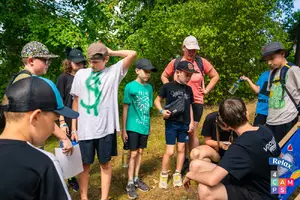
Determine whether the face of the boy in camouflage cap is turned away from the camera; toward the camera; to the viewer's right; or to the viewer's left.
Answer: to the viewer's right

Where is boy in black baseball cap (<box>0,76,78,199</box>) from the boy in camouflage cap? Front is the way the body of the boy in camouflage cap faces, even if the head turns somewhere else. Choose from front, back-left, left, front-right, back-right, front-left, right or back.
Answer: right

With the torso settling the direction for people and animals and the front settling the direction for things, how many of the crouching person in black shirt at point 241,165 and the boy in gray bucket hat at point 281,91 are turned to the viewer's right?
0

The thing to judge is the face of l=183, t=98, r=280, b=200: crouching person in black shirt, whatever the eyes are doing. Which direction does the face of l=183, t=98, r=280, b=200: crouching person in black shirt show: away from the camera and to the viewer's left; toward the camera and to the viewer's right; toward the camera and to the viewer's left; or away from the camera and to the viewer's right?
away from the camera and to the viewer's left

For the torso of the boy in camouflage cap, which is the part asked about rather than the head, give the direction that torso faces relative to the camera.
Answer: to the viewer's right

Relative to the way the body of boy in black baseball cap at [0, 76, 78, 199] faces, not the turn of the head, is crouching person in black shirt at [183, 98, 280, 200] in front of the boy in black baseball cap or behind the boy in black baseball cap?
in front

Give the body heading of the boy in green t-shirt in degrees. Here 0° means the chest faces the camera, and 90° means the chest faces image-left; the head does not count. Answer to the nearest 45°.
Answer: approximately 315°

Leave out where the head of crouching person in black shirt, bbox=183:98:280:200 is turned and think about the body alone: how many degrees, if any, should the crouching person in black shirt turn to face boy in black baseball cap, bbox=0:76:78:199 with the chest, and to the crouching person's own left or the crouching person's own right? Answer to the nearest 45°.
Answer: approximately 90° to the crouching person's own left

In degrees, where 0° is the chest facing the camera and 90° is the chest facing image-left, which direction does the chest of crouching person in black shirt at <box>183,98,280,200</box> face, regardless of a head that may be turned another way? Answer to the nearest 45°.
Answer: approximately 135°

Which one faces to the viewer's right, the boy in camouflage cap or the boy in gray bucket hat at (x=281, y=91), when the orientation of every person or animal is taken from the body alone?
the boy in camouflage cap

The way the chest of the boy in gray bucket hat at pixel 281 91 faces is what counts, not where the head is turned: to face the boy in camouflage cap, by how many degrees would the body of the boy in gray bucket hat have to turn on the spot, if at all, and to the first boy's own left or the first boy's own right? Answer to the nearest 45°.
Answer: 0° — they already face them

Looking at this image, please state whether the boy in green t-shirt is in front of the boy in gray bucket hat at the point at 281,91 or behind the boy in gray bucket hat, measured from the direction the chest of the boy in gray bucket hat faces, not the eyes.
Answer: in front

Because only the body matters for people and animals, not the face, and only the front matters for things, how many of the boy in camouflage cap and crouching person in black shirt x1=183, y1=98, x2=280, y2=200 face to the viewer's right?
1

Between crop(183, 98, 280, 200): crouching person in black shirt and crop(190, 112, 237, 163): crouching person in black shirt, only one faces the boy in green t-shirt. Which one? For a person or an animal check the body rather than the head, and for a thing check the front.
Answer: crop(183, 98, 280, 200): crouching person in black shirt

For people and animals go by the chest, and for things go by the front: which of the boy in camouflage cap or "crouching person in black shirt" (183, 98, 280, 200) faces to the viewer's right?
the boy in camouflage cap

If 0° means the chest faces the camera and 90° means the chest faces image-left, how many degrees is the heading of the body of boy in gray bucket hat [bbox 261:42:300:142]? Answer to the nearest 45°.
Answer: approximately 45°
